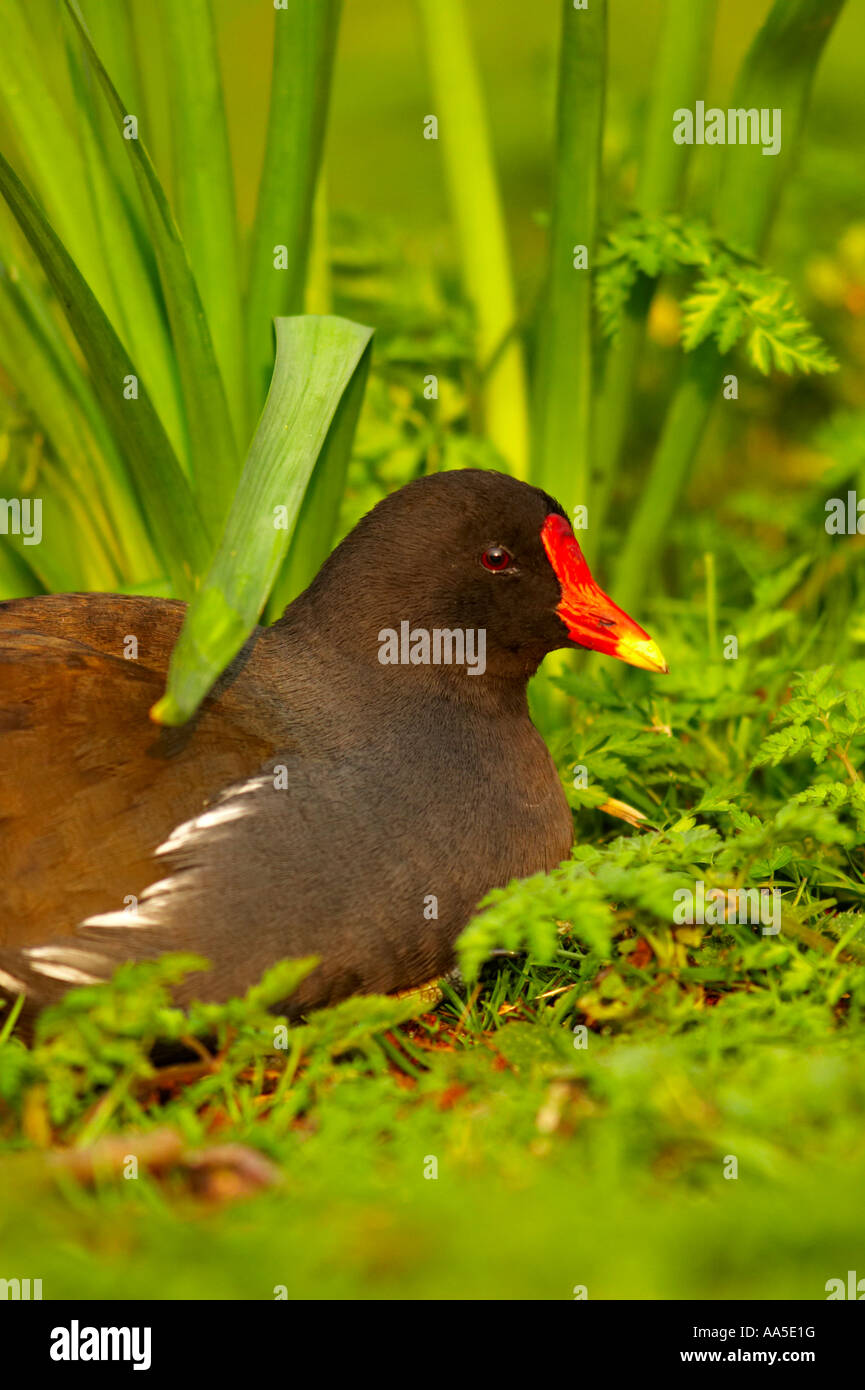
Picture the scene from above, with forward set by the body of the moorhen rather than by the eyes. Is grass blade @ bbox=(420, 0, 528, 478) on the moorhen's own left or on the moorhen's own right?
on the moorhen's own left

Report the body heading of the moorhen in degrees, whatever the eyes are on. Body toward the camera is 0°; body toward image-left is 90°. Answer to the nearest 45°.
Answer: approximately 270°
